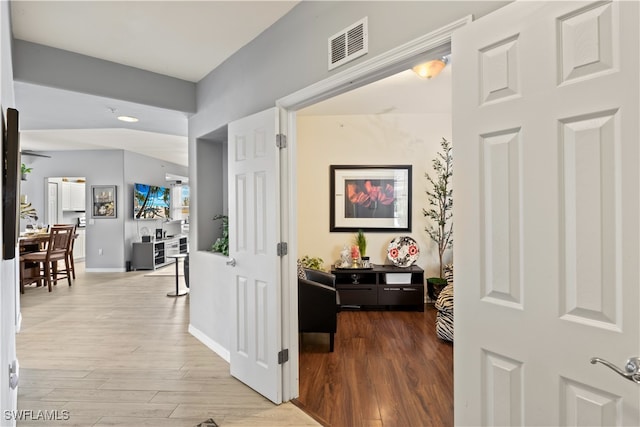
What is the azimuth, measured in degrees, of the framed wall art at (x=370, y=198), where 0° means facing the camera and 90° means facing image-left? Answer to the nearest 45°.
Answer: approximately 0°

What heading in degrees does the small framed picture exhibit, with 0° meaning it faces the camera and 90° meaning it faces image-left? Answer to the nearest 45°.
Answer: approximately 0°

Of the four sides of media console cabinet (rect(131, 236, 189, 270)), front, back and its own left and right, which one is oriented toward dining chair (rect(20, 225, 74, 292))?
right

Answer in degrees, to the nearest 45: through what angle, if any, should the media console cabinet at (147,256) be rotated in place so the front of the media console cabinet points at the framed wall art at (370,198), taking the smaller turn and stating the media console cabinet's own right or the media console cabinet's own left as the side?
0° — it already faces it

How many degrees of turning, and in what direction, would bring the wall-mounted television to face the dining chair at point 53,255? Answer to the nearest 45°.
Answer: approximately 90° to its right
